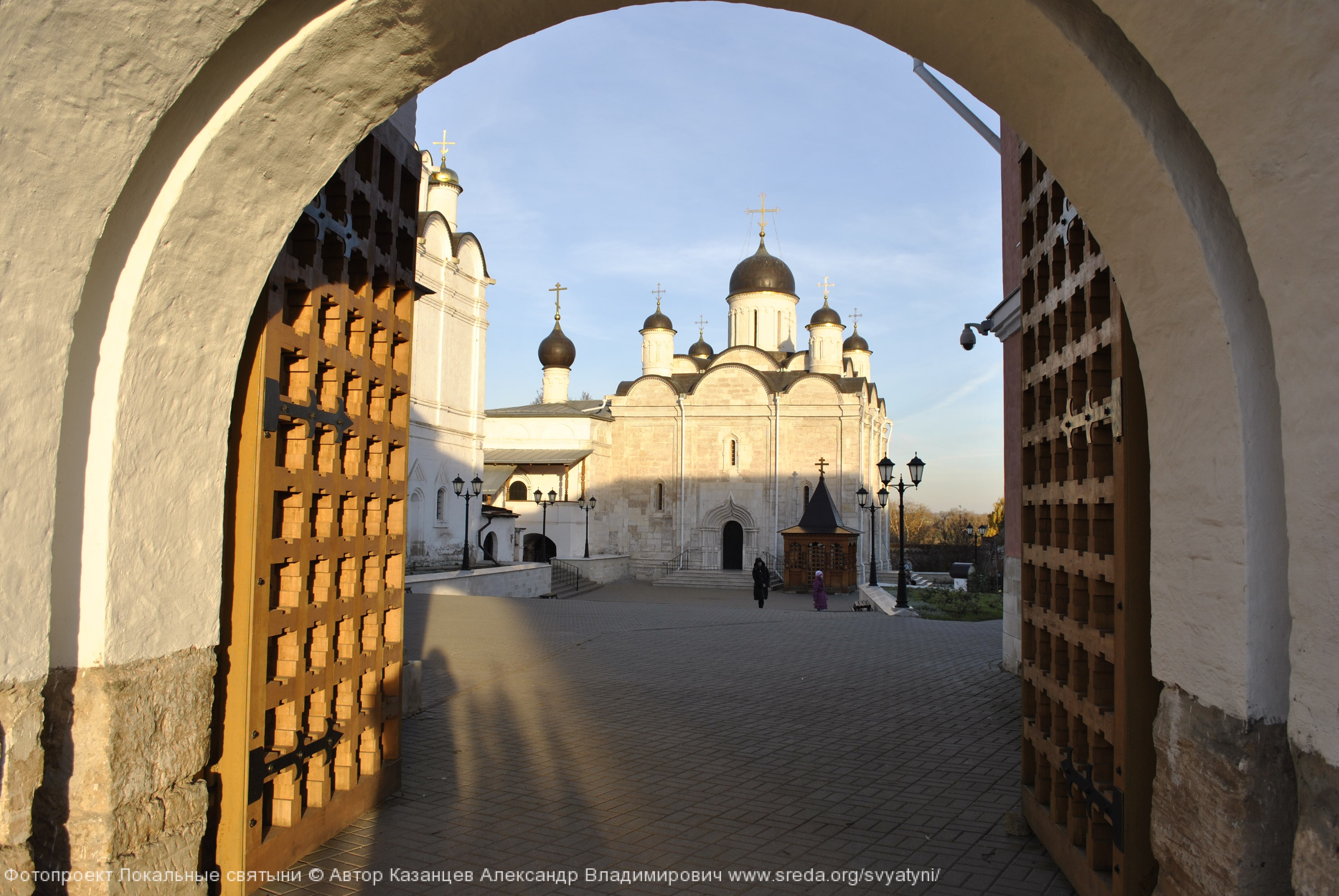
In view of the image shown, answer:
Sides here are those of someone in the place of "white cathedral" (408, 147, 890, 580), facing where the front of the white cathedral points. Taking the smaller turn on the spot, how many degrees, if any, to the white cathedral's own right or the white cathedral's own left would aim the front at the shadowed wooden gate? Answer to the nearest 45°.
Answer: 0° — it already faces it

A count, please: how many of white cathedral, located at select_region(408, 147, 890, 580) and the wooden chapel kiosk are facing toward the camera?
2

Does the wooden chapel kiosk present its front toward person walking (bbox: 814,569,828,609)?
yes

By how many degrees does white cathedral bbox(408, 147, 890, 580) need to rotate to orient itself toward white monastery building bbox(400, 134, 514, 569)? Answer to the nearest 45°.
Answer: approximately 45° to its right

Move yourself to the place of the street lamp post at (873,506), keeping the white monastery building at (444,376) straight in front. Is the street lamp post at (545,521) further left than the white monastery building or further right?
right

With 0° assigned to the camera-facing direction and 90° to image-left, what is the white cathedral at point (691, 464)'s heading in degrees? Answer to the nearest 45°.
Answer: approximately 0°

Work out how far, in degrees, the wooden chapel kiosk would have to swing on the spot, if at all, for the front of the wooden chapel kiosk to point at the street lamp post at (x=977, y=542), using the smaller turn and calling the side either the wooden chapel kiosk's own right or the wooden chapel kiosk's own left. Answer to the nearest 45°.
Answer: approximately 135° to the wooden chapel kiosk's own left

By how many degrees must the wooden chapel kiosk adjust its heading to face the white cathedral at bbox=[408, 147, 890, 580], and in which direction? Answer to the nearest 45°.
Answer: approximately 135° to its right

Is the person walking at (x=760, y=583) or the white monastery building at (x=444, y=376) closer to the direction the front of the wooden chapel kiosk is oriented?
the person walking
